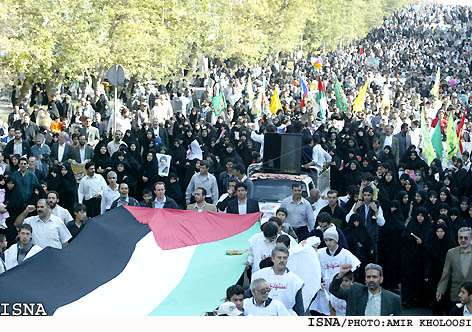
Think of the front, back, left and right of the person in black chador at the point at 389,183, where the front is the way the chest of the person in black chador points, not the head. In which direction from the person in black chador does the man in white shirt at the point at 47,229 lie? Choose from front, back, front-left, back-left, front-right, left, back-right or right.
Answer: front-right

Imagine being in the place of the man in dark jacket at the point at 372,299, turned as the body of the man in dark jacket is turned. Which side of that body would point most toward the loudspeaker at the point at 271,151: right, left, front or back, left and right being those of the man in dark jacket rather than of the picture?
back

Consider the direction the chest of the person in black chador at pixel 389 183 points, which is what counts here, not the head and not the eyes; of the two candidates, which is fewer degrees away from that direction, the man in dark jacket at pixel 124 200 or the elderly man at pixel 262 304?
the elderly man

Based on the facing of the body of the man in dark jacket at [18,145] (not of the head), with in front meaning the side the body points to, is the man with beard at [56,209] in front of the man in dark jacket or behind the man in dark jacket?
in front

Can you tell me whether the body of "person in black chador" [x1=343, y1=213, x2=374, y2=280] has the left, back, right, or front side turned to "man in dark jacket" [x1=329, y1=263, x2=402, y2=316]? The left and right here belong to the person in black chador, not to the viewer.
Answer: front
